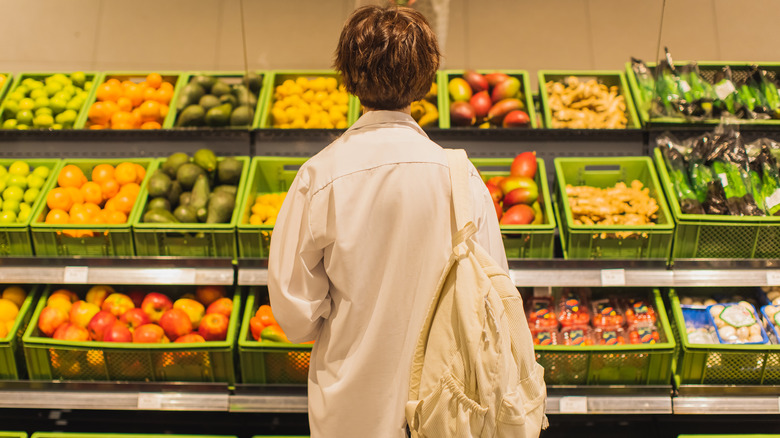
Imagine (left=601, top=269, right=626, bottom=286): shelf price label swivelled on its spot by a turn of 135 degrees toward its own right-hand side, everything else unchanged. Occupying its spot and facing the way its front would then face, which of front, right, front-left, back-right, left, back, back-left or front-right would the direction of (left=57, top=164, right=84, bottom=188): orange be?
front-left

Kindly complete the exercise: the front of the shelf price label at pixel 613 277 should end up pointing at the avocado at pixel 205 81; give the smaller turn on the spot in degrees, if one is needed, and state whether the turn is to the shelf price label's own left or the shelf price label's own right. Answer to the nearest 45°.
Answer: approximately 90° to the shelf price label's own right

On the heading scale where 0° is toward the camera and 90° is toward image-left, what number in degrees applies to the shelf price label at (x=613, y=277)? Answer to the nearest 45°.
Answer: approximately 0°

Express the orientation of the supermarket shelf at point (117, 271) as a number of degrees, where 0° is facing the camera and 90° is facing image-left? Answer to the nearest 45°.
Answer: approximately 0°

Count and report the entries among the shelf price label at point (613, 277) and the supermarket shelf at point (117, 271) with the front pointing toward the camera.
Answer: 2

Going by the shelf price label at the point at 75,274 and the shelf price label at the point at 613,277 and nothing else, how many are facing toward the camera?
2

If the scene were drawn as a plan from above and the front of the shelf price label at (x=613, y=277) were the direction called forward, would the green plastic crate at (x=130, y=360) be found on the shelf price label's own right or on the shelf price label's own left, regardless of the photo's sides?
on the shelf price label's own right

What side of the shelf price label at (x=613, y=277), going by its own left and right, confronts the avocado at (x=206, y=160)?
right

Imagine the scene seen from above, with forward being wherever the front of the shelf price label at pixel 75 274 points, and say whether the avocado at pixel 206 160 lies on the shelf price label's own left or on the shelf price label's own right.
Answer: on the shelf price label's own left

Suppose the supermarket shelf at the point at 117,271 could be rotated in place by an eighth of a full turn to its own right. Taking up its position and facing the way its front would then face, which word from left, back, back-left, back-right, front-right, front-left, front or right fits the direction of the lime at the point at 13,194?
right
